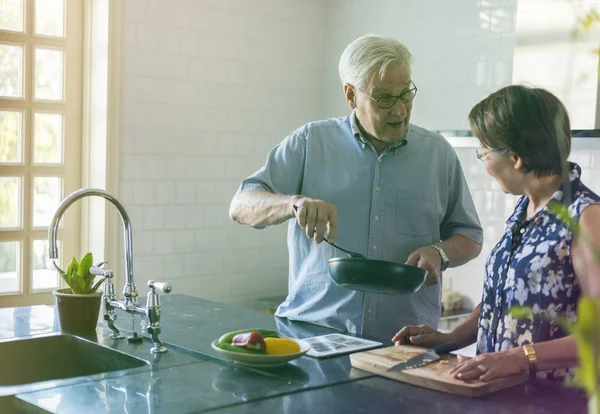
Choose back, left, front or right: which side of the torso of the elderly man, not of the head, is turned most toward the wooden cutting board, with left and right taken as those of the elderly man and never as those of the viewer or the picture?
front

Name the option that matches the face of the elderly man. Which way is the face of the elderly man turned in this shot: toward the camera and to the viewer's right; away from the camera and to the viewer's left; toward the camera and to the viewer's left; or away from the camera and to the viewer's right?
toward the camera and to the viewer's right

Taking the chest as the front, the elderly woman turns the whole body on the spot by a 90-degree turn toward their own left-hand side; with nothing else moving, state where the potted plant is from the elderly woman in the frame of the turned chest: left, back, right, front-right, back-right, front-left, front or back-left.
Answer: back-right

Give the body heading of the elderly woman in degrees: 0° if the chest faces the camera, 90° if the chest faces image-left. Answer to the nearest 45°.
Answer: approximately 45°

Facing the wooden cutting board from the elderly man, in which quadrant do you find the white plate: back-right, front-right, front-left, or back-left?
front-right

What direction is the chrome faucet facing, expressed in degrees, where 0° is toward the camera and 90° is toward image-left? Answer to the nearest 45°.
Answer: approximately 45°

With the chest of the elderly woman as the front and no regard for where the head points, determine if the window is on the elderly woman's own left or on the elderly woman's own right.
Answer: on the elderly woman's own right

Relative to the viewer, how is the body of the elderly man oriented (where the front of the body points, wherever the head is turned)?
toward the camera

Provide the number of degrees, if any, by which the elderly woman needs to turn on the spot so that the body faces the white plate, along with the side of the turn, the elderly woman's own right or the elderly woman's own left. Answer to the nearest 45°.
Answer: approximately 45° to the elderly woman's own right

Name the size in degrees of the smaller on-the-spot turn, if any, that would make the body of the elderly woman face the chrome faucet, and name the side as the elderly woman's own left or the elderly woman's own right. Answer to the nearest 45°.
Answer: approximately 45° to the elderly woman's own right

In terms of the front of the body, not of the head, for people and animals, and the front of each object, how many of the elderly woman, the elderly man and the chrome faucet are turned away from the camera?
0

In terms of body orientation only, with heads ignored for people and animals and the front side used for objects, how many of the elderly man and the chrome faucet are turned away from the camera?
0
